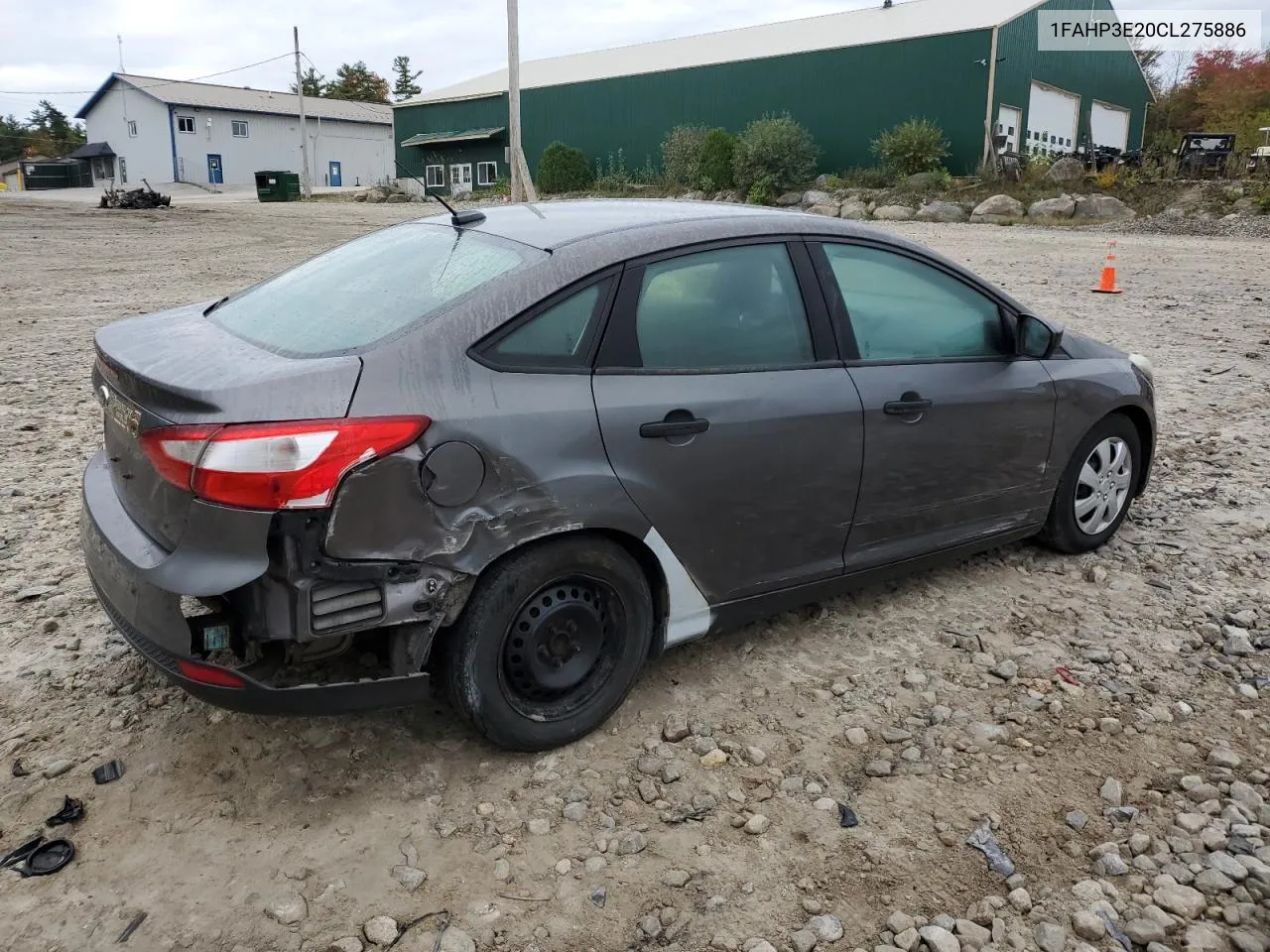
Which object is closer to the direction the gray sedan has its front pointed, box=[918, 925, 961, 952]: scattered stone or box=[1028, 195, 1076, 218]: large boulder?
the large boulder

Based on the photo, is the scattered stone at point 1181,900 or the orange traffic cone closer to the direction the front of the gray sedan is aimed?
the orange traffic cone

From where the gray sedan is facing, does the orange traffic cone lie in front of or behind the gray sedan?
in front

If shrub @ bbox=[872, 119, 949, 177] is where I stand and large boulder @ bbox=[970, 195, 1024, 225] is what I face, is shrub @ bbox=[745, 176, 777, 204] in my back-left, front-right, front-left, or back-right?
back-right

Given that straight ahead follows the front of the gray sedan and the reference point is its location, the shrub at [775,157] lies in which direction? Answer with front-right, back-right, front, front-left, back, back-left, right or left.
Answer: front-left

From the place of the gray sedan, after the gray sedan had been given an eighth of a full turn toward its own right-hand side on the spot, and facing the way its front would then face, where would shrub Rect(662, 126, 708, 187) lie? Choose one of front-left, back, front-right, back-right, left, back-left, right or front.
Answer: left

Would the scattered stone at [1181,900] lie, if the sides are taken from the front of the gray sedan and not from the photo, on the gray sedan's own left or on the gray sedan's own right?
on the gray sedan's own right

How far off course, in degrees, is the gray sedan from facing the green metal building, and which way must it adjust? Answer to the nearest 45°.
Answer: approximately 45° to its left

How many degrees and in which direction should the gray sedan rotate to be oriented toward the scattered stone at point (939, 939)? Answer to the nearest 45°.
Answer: approximately 90° to its right

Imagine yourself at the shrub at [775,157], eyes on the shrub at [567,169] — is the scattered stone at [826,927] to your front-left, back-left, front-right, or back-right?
back-left

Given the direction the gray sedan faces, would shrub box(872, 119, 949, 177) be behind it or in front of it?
in front

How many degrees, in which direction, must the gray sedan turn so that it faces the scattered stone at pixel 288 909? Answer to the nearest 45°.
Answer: approximately 180°

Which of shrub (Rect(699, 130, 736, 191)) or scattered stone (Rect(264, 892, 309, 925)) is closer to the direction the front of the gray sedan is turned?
the shrub

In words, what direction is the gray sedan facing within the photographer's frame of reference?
facing away from the viewer and to the right of the viewer

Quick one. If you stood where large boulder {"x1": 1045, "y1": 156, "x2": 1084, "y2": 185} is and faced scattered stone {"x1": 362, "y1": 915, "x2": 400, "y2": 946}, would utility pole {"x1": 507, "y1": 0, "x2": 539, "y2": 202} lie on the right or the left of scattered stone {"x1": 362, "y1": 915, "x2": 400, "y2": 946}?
right

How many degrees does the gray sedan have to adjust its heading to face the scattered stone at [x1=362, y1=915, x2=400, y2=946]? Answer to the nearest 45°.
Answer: approximately 135° to its right
